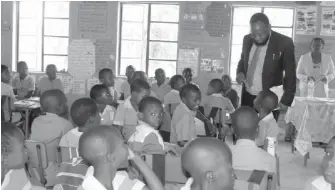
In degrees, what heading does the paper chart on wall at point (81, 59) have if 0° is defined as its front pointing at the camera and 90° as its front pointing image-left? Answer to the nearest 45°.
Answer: approximately 0°

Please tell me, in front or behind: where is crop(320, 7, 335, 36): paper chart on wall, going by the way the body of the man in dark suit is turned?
behind

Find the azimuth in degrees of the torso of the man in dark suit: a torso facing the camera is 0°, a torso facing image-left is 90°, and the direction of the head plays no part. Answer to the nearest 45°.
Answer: approximately 45°

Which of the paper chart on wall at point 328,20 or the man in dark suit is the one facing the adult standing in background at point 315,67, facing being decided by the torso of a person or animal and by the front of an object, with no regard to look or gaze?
the paper chart on wall

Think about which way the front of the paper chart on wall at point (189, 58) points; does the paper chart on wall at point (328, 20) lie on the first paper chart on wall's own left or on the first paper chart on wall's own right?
on the first paper chart on wall's own left

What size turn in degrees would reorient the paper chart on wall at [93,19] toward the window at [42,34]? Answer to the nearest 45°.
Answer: approximately 135° to its right

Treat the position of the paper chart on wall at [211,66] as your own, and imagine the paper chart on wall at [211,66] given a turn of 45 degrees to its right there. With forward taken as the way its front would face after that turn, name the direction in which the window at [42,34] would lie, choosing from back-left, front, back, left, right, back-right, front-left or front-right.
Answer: front-right
